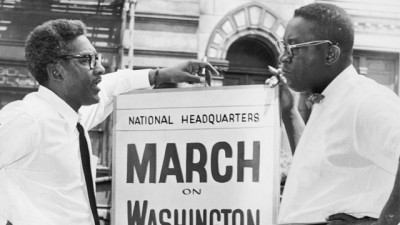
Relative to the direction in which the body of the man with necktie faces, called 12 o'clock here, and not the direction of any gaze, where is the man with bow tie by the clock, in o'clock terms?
The man with bow tie is roughly at 1 o'clock from the man with necktie.

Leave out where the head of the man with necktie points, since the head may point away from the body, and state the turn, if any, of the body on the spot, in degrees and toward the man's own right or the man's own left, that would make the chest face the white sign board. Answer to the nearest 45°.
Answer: approximately 45° to the man's own left

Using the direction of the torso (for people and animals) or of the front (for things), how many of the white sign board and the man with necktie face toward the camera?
1

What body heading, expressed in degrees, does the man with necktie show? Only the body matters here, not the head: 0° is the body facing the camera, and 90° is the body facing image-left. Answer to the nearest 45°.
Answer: approximately 270°

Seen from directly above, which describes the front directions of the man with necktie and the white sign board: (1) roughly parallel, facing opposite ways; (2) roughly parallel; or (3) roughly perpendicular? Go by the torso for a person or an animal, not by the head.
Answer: roughly perpendicular

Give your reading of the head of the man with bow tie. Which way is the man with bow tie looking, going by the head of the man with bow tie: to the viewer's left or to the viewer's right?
to the viewer's left

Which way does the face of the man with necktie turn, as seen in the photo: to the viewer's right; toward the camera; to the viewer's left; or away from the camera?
to the viewer's right
